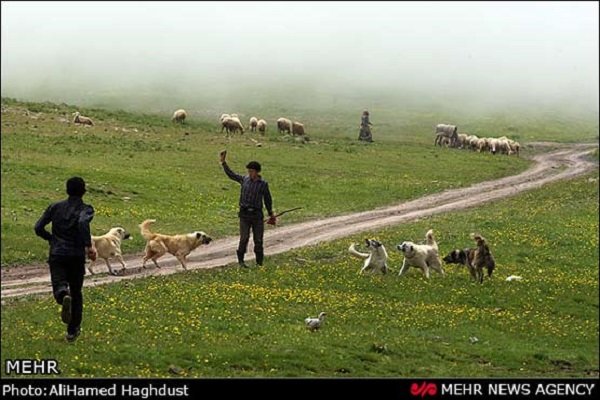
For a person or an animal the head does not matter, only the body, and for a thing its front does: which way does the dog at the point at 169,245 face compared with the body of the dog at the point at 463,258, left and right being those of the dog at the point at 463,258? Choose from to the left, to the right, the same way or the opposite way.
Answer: the opposite way

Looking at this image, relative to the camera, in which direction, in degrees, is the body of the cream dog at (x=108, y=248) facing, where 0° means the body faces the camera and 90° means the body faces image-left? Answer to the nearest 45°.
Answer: approximately 270°

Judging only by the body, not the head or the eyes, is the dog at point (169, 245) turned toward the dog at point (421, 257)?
yes

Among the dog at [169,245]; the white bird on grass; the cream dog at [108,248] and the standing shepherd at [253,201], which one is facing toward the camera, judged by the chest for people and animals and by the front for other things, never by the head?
the standing shepherd

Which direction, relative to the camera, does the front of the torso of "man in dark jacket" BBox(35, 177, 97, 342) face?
away from the camera

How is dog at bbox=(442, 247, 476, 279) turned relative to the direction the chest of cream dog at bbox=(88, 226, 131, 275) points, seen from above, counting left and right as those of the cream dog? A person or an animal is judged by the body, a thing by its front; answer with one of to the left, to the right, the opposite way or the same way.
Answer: the opposite way

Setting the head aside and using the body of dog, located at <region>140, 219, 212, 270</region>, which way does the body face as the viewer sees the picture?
to the viewer's right

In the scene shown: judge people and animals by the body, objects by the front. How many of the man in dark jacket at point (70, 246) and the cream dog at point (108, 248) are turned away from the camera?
1

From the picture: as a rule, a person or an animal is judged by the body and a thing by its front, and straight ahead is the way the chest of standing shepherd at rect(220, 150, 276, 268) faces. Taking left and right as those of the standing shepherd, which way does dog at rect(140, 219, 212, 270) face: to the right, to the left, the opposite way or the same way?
to the left

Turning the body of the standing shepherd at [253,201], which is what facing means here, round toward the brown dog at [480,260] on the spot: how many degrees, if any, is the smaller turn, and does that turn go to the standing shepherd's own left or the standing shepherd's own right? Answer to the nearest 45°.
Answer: approximately 90° to the standing shepherd's own left

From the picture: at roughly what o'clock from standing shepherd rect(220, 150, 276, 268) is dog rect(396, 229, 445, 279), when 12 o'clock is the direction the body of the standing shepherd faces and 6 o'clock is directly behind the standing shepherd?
The dog is roughly at 9 o'clock from the standing shepherd.
